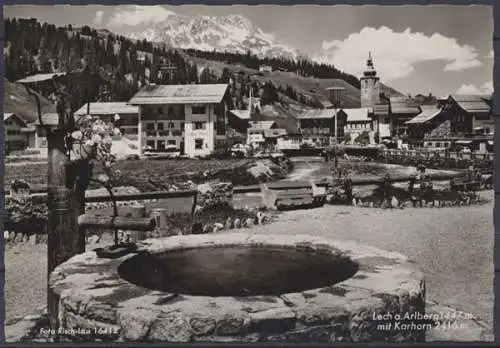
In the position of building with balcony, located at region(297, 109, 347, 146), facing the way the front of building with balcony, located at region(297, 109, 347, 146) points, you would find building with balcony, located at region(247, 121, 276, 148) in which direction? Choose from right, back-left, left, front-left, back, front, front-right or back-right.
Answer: right

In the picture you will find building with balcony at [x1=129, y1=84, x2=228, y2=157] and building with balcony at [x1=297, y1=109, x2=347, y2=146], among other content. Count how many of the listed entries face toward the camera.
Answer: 2

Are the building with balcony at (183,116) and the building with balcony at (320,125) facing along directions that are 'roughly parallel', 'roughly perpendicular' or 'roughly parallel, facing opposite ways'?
roughly parallel

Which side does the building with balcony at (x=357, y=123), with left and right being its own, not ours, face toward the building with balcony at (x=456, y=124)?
left

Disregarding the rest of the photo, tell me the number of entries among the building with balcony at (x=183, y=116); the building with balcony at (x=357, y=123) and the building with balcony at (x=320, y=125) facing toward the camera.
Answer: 3

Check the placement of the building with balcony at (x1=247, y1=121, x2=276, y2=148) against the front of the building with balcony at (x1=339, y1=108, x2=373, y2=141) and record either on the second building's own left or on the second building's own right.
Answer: on the second building's own right

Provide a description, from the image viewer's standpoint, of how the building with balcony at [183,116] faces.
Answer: facing the viewer

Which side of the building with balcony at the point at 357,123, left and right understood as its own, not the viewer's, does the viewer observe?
front
